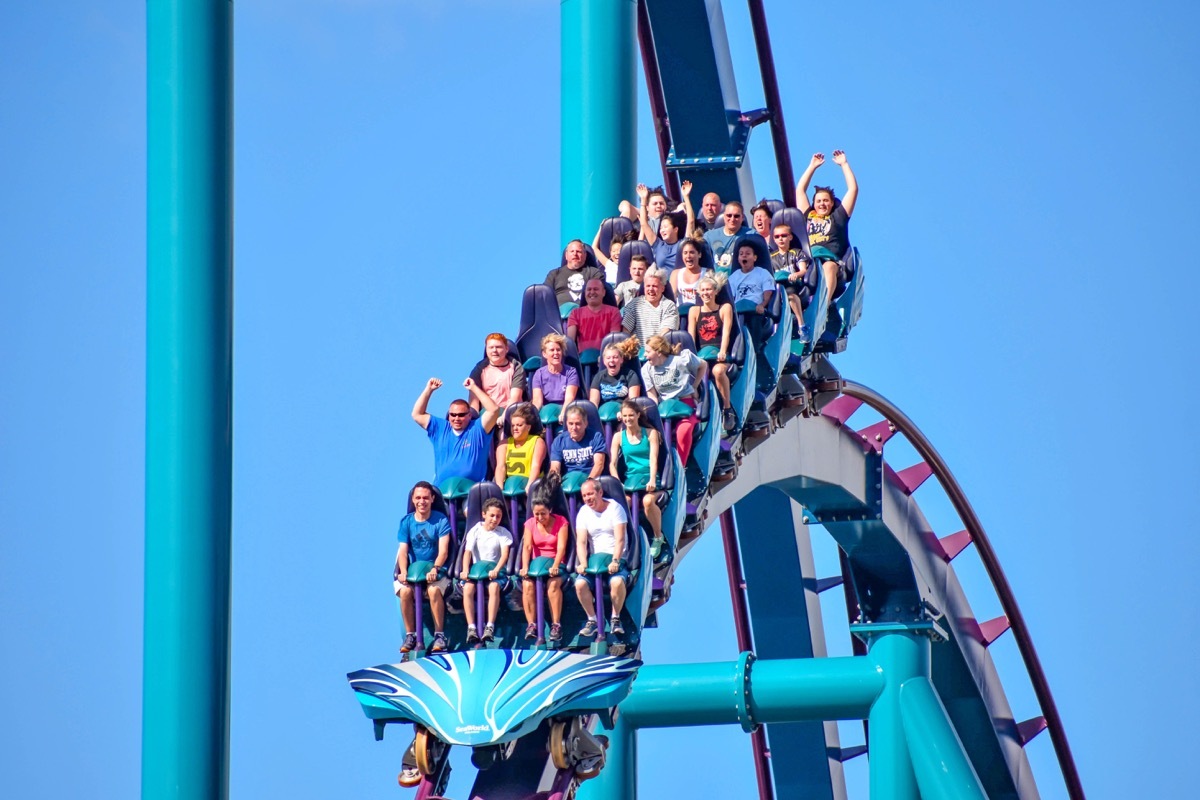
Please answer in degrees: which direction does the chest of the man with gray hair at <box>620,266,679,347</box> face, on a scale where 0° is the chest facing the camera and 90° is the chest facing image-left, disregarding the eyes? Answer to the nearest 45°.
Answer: approximately 0°

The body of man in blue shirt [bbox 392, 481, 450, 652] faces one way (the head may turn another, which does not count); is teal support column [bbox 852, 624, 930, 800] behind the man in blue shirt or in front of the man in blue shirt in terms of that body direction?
behind

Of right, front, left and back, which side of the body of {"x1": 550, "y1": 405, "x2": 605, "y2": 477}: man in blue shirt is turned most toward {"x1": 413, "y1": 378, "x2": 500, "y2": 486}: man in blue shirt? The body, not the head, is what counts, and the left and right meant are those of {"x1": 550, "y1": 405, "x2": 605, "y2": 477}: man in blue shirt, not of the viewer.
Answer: right

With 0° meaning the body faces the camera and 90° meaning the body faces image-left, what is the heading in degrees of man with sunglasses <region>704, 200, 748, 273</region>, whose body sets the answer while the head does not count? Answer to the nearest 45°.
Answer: approximately 0°
